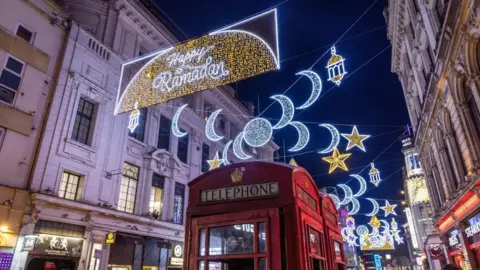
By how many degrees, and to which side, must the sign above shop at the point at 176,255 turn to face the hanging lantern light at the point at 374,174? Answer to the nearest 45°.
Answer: approximately 45° to its left

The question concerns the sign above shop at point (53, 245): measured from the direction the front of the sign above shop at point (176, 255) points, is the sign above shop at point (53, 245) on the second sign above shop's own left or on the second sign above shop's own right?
on the second sign above shop's own right

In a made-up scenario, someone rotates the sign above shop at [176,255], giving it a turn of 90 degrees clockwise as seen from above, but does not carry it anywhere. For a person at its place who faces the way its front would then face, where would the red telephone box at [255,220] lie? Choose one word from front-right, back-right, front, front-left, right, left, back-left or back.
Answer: front-left

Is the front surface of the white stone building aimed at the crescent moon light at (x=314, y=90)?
yes

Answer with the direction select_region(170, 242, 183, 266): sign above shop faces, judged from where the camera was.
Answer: facing the viewer and to the right of the viewer

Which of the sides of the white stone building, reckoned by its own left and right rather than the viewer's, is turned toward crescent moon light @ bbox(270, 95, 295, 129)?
front

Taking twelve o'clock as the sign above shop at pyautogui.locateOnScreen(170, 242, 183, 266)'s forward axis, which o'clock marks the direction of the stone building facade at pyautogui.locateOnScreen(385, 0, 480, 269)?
The stone building facade is roughly at 9 o'clock from the sign above shop.

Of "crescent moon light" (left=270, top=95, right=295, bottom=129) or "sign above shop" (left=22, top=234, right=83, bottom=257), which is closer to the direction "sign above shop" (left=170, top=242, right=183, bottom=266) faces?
the crescent moon light

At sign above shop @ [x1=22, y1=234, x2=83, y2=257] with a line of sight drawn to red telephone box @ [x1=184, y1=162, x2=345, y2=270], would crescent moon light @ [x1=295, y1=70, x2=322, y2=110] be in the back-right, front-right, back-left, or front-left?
front-left

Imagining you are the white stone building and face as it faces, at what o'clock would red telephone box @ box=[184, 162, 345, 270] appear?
The red telephone box is roughly at 1 o'clock from the white stone building.

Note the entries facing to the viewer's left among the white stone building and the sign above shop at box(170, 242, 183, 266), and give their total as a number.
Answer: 0
